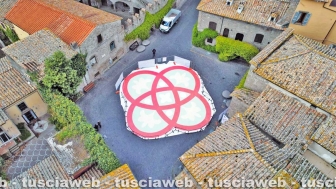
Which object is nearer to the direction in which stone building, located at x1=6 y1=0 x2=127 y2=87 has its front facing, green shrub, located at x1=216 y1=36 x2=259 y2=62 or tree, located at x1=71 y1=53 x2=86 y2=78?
the green shrub

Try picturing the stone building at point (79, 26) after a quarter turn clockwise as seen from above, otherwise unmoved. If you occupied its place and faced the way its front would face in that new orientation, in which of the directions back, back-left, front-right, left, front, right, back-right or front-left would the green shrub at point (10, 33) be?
right

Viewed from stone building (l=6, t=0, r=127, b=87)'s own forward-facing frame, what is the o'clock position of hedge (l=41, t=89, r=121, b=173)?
The hedge is roughly at 2 o'clock from the stone building.

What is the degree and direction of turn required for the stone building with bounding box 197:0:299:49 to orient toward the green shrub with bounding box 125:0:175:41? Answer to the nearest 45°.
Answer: approximately 45° to its right

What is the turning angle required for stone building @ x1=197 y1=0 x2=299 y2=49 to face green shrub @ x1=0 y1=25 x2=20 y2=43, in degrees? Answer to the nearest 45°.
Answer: approximately 45° to its right

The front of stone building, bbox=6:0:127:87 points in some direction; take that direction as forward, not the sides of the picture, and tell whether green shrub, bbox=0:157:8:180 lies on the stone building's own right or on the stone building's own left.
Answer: on the stone building's own right
